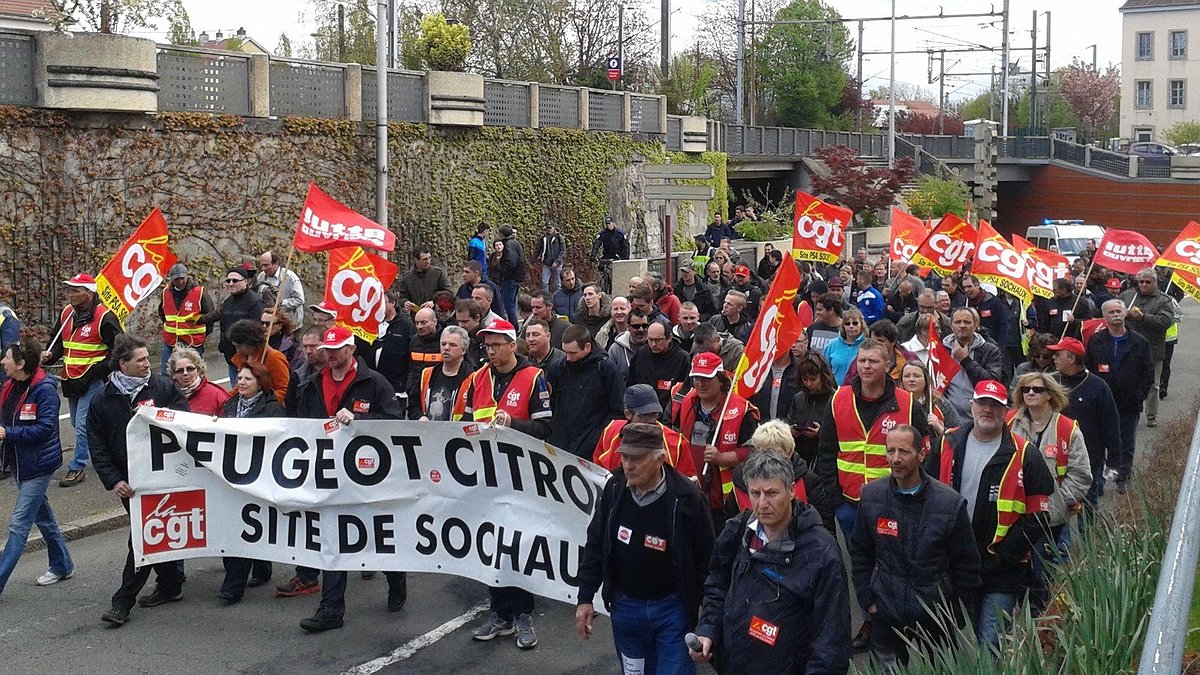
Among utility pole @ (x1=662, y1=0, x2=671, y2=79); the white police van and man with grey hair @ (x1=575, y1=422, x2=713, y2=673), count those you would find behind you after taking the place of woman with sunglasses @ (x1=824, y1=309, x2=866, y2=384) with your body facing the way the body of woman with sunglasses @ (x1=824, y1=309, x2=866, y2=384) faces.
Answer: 2

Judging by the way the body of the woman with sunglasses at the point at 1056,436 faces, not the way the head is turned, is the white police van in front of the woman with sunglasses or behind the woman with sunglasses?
behind

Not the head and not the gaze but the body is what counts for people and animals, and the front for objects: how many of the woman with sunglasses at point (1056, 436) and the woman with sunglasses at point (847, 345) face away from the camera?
0

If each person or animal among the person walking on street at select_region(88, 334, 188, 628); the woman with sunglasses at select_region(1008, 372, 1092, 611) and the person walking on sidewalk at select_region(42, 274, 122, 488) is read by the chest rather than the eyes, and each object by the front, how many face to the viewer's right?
0

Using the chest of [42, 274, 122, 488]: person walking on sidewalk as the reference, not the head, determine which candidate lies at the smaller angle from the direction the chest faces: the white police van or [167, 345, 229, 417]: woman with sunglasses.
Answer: the woman with sunglasses

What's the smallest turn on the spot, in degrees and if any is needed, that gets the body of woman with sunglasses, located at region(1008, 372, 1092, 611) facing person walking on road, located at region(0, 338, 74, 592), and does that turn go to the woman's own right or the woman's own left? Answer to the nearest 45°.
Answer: approximately 45° to the woman's own right

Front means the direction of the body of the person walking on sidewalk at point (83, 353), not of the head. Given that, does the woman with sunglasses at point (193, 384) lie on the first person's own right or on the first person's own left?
on the first person's own left

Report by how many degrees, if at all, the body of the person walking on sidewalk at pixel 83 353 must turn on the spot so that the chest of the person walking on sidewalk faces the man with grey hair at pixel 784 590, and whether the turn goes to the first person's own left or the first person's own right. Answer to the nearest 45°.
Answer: approximately 45° to the first person's own left

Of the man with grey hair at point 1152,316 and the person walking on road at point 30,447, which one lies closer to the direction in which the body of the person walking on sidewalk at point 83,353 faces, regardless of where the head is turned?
the person walking on road

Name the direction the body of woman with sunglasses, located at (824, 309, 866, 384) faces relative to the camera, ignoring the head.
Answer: toward the camera

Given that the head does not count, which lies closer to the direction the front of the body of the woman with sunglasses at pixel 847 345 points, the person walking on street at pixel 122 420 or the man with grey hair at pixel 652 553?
the man with grey hair

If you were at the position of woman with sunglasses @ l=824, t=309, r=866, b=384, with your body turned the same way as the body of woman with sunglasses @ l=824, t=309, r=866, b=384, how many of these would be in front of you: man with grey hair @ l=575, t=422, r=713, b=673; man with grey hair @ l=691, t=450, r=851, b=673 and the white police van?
2
